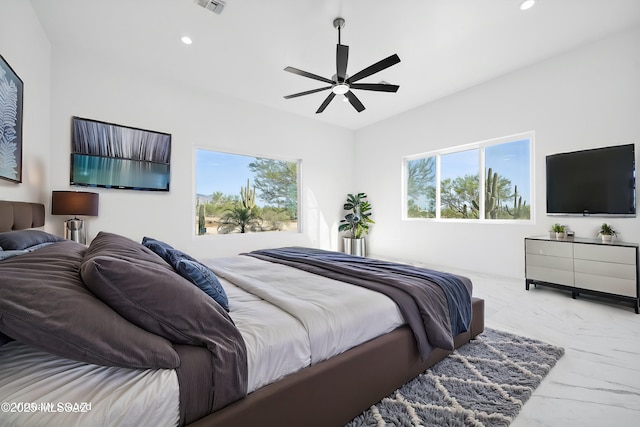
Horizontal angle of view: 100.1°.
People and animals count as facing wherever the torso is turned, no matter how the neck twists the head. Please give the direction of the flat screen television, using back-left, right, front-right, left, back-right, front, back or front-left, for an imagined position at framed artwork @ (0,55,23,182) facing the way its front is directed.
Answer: front-right

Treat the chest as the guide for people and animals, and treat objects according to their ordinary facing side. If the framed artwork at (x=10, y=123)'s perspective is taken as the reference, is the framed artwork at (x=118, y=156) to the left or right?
on its left

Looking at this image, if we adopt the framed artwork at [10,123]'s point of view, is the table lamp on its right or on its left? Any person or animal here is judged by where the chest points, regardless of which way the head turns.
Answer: on its left

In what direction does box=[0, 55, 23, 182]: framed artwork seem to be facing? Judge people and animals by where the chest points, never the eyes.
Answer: to the viewer's right

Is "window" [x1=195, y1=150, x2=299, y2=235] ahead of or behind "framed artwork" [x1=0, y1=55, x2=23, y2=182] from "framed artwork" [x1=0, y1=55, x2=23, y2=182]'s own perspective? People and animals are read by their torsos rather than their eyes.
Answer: ahead

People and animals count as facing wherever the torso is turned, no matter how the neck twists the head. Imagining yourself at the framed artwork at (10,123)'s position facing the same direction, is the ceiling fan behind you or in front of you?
in front

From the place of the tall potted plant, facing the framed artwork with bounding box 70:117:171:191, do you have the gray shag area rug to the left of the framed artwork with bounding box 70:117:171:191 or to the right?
left

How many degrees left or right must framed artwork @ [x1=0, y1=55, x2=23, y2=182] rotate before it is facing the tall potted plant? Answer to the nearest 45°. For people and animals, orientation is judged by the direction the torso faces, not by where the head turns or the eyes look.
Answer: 0° — it already faces it

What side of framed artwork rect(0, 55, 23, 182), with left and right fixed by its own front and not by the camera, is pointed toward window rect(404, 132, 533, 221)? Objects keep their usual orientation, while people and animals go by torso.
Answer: front

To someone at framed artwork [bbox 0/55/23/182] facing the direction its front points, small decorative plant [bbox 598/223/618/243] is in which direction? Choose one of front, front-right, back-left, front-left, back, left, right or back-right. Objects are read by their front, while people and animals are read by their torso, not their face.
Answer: front-right
